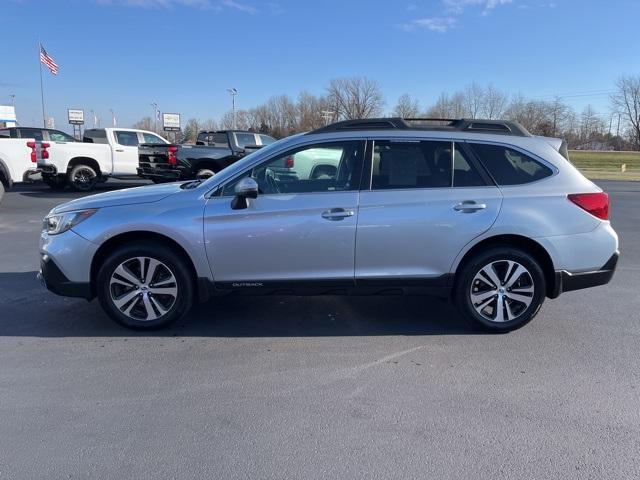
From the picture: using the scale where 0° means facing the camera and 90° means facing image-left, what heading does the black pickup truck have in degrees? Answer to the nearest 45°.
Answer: approximately 225°

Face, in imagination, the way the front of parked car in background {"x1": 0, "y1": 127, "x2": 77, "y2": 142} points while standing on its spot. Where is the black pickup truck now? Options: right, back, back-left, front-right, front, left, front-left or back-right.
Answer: front-right

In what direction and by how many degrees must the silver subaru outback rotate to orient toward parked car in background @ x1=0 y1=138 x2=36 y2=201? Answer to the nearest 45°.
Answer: approximately 45° to its right

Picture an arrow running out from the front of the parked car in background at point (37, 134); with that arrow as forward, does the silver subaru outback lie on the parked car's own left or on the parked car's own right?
on the parked car's own right

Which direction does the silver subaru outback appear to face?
to the viewer's left

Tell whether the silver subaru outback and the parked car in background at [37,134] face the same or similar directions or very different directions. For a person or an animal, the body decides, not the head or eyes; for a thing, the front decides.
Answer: very different directions

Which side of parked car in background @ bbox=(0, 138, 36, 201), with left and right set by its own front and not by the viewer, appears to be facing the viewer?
left
